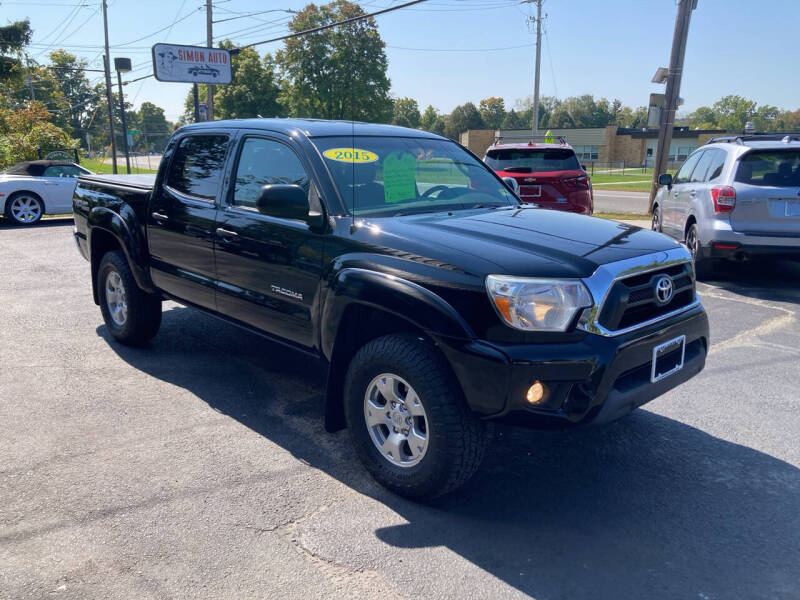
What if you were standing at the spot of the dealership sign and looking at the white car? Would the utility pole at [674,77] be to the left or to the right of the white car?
left

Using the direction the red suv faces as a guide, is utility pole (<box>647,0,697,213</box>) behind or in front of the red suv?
in front

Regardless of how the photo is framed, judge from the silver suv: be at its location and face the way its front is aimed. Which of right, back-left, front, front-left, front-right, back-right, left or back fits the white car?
front-left

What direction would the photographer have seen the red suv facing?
facing away from the viewer

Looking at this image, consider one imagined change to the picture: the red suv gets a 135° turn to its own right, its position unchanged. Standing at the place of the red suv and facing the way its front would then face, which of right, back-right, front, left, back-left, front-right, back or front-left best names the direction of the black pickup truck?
front-right

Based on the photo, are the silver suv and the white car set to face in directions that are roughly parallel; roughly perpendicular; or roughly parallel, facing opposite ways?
roughly perpendicular

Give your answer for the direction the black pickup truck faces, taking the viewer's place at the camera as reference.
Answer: facing the viewer and to the right of the viewer
